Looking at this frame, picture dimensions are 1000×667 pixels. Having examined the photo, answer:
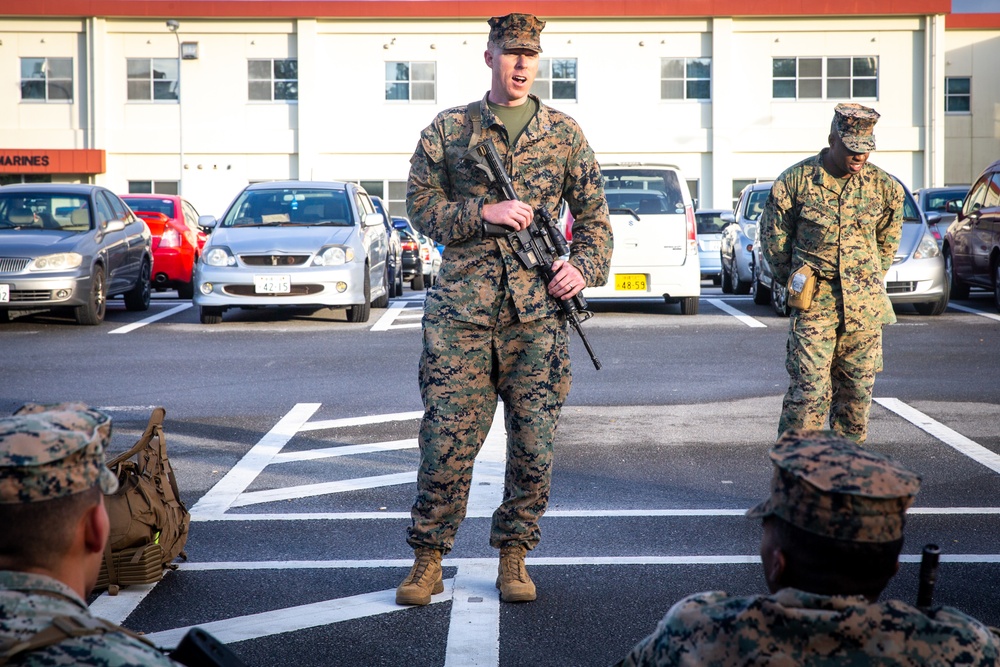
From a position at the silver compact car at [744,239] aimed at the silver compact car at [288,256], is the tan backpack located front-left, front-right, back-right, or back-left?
front-left

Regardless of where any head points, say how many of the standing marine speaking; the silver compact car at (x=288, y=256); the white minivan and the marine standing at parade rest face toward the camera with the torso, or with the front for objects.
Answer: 3

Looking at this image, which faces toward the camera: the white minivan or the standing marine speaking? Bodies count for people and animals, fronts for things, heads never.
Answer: the standing marine speaking

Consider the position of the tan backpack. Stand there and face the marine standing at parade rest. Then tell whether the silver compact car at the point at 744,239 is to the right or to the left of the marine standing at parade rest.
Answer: left

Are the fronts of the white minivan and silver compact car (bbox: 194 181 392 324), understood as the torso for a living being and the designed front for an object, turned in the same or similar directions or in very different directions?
very different directions

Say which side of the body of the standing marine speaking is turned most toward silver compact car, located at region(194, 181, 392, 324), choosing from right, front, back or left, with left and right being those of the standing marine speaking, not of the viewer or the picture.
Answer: back

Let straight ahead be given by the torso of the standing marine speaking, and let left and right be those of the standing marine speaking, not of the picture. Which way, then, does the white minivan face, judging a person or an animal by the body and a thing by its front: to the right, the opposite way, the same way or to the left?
the opposite way

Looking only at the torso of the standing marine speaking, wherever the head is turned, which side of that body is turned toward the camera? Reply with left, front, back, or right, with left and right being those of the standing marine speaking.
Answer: front

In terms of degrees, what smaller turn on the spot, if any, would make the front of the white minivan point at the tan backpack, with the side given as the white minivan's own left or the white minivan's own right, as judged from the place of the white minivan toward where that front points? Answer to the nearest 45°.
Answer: approximately 180°

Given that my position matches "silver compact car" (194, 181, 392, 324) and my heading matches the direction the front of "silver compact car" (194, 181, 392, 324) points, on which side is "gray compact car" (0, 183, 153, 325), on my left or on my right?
on my right

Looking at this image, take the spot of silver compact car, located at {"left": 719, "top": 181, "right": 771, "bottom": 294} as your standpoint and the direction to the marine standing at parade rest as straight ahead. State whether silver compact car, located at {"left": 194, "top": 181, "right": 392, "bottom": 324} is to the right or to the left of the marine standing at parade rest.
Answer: right

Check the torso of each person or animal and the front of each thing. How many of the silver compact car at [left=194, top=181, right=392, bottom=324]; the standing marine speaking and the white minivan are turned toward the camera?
2
